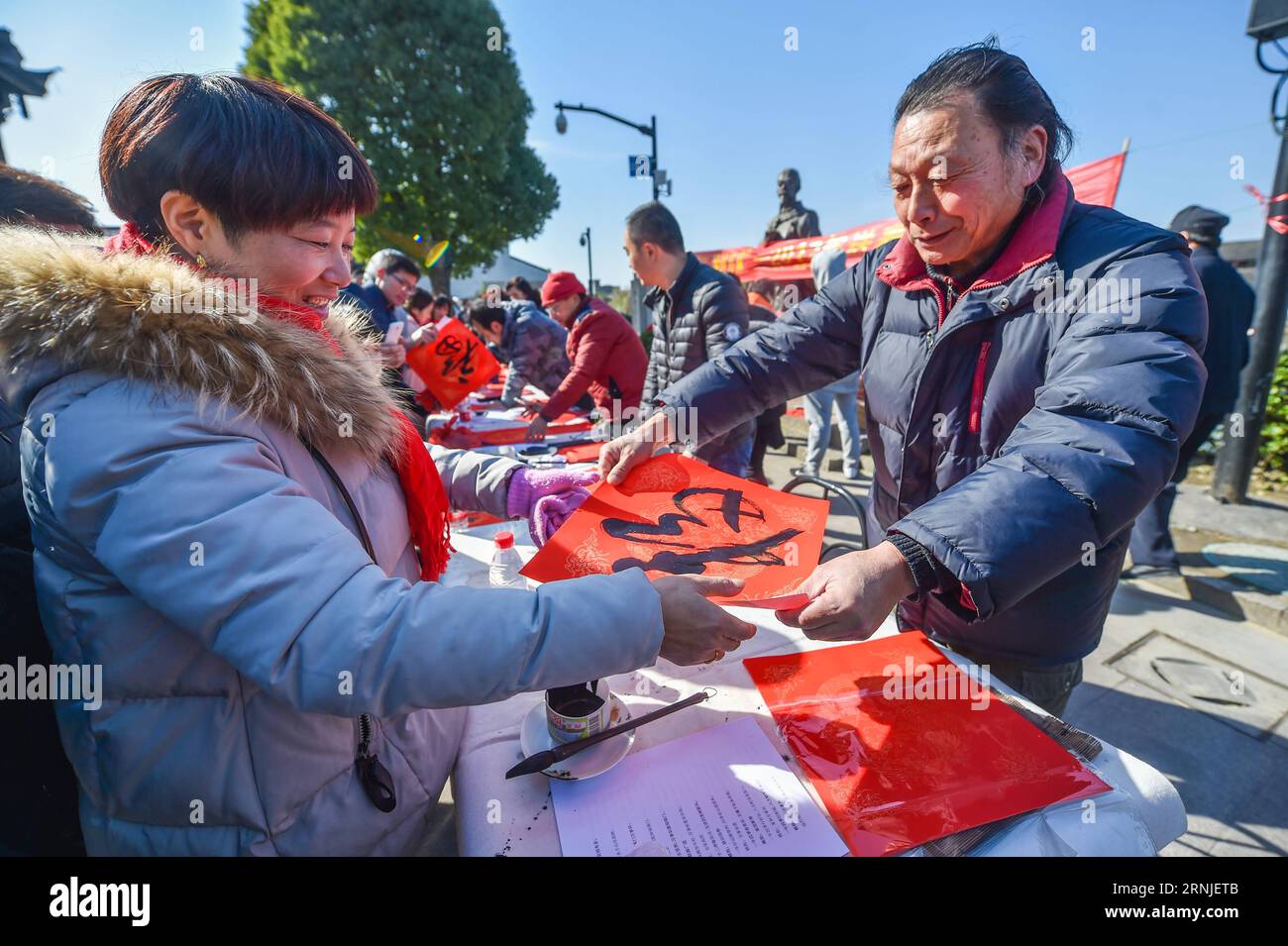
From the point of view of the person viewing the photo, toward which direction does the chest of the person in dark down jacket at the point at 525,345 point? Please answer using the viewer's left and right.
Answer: facing to the left of the viewer

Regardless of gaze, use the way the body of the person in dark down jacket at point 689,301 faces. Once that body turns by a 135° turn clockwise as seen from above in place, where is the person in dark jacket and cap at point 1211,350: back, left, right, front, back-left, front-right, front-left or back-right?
right

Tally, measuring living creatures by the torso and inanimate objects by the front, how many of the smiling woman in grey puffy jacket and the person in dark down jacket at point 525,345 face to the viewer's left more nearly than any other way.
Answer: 1

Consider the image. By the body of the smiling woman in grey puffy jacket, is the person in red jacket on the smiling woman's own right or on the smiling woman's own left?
on the smiling woman's own left

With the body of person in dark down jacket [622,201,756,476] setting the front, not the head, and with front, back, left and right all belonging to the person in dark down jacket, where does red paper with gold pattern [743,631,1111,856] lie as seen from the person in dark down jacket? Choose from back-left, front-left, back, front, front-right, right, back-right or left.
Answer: front-left

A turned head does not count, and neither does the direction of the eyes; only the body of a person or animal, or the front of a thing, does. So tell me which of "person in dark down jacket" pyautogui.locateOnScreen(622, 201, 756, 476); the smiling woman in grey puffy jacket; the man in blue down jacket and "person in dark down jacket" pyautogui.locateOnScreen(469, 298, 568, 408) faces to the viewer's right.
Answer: the smiling woman in grey puffy jacket

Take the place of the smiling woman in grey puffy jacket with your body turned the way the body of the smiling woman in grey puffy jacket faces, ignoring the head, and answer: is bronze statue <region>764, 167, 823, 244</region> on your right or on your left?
on your left

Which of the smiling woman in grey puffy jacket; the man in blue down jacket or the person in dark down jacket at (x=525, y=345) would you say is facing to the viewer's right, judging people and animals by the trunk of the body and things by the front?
the smiling woman in grey puffy jacket

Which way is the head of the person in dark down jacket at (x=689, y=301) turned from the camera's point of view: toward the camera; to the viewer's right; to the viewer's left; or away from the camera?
to the viewer's left

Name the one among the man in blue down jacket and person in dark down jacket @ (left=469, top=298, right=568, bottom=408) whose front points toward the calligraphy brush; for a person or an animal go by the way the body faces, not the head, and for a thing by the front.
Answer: the man in blue down jacket

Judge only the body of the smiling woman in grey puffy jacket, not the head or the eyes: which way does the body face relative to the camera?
to the viewer's right
